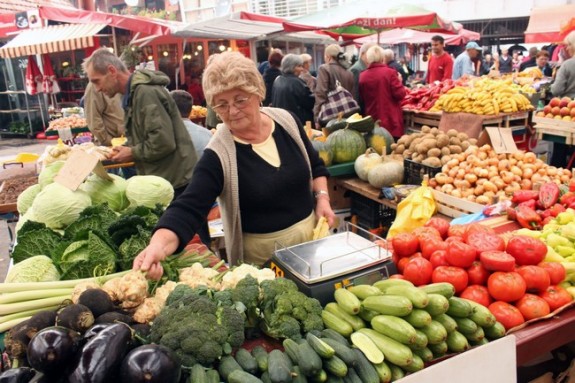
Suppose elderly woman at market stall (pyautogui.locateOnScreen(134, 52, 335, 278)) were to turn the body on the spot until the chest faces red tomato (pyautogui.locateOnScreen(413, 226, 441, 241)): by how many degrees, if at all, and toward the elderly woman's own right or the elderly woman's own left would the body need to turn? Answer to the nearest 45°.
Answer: approximately 45° to the elderly woman's own left

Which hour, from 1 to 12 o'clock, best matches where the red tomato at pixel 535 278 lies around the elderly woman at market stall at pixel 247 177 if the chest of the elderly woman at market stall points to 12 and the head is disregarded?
The red tomato is roughly at 10 o'clock from the elderly woman at market stall.

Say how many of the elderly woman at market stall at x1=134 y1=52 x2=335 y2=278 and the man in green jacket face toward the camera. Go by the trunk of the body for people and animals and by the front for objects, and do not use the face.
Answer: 1

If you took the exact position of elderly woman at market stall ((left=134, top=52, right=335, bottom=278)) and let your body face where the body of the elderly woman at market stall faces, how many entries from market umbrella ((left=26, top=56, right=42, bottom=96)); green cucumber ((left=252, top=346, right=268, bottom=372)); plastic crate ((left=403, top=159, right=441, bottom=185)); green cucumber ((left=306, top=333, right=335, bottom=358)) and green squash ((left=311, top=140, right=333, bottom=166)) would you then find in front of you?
2

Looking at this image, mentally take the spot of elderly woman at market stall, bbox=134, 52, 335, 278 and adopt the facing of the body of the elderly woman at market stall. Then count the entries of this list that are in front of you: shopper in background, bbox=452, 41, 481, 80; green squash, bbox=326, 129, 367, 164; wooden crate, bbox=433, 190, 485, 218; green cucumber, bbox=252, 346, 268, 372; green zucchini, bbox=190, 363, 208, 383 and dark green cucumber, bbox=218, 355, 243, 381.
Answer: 3

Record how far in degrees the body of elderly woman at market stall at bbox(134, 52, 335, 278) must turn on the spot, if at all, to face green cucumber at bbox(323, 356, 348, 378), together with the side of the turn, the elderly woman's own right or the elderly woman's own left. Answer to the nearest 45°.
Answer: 0° — they already face it

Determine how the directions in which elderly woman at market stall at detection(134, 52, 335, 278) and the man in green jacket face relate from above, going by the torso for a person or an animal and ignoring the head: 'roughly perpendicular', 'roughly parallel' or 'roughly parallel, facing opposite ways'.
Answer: roughly perpendicular

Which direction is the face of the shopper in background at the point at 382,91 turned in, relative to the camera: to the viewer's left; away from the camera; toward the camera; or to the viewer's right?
away from the camera

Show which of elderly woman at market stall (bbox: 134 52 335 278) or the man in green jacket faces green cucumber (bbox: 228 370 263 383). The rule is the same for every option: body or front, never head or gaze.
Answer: the elderly woman at market stall
